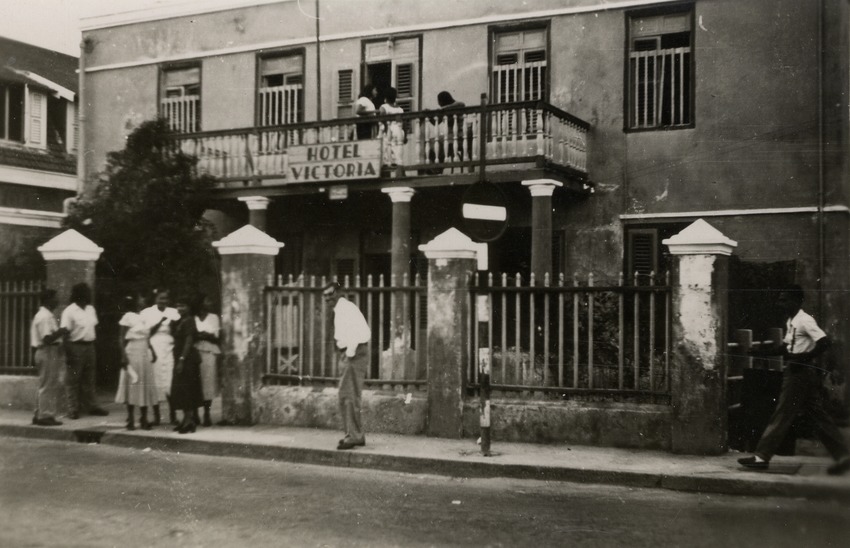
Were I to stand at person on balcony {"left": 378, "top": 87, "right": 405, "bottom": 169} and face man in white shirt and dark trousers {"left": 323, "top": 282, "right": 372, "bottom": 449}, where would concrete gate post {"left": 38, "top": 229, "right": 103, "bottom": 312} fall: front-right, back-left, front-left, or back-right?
front-right

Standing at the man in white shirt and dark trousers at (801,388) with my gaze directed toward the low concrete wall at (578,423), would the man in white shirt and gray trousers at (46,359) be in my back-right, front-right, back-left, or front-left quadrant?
front-left

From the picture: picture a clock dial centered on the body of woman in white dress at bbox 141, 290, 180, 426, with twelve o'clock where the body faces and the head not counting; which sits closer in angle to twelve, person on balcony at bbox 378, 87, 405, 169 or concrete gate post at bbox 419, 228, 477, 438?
the concrete gate post

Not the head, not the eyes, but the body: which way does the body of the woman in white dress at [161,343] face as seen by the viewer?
toward the camera

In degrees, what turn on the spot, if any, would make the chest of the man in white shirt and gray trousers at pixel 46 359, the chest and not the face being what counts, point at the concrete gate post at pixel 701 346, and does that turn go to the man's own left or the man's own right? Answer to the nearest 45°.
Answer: approximately 45° to the man's own right

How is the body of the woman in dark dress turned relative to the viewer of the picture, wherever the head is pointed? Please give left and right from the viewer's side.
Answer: facing to the left of the viewer

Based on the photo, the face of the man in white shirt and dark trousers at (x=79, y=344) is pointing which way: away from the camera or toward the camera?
toward the camera

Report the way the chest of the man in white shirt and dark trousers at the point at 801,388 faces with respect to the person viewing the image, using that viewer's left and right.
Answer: facing to the left of the viewer

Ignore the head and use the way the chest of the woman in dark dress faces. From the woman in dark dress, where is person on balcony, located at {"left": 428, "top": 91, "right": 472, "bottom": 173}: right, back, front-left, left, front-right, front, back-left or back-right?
back-right

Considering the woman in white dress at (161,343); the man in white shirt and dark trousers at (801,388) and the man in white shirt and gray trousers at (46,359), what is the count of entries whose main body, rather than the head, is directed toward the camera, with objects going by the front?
1

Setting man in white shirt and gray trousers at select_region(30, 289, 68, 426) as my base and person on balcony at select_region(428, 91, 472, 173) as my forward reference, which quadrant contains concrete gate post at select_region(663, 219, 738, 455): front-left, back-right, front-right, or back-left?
front-right

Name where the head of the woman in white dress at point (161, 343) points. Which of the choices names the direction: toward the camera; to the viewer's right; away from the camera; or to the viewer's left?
toward the camera

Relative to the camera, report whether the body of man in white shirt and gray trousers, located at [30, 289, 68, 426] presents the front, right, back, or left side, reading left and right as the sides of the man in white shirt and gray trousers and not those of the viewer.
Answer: right

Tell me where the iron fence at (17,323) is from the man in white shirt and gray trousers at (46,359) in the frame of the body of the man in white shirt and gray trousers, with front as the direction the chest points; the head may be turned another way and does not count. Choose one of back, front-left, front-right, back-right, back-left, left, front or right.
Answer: left

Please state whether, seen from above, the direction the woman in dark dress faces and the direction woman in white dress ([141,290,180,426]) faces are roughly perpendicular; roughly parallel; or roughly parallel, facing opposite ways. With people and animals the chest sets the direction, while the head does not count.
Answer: roughly perpendicular

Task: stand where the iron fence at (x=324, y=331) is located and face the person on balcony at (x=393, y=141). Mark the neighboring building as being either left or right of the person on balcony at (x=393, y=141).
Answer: left
